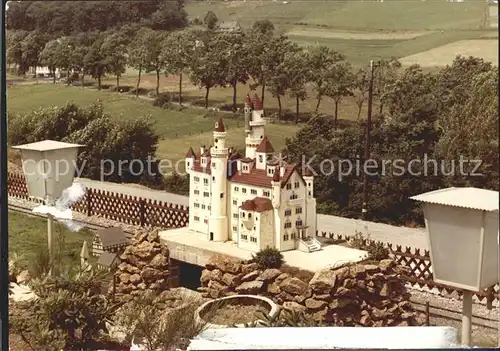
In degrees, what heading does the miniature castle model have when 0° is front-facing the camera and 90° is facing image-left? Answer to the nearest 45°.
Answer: approximately 315°

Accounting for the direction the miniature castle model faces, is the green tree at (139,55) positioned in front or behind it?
behind

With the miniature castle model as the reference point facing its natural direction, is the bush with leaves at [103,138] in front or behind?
behind
